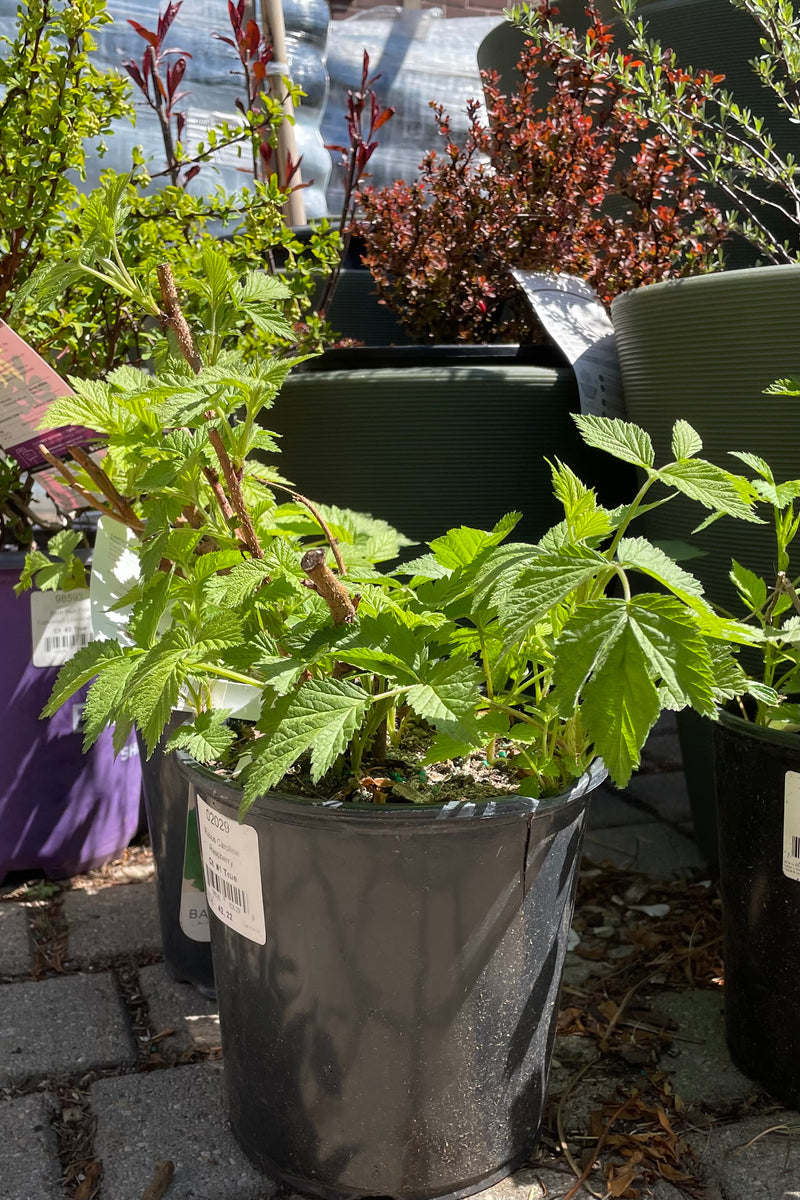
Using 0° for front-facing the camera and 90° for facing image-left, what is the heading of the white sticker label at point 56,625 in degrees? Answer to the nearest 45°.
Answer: approximately 0°

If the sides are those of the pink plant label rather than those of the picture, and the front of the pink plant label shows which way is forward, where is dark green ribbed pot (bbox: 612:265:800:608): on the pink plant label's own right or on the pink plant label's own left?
on the pink plant label's own left
